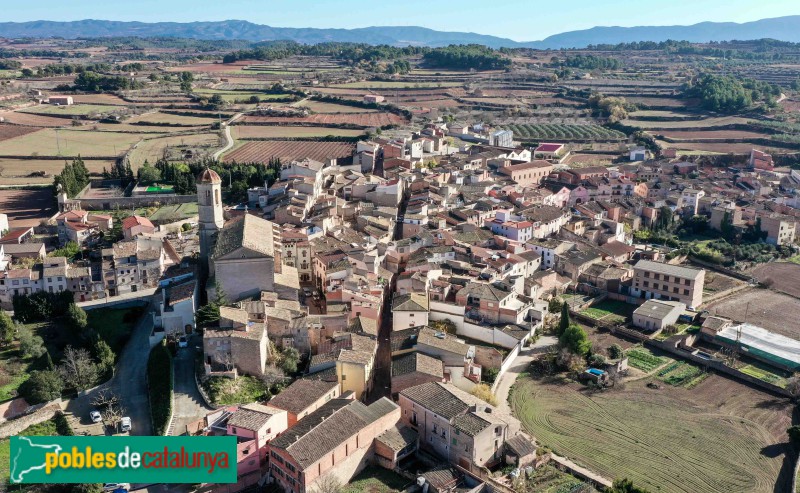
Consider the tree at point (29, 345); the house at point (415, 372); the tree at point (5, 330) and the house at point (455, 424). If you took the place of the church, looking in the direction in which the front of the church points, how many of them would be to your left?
2

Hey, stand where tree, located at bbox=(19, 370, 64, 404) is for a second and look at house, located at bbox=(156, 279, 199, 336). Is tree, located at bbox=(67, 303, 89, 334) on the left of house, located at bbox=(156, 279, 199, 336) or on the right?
left
